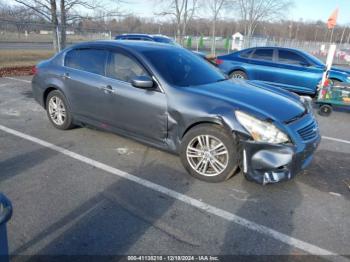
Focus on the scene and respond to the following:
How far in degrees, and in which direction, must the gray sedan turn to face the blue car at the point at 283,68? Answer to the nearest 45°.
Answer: approximately 90° to its left

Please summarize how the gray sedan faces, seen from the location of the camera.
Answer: facing the viewer and to the right of the viewer

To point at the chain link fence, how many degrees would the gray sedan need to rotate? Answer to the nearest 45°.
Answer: approximately 180°

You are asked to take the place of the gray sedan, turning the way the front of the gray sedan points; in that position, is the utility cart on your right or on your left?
on your left
